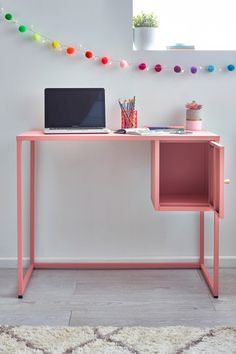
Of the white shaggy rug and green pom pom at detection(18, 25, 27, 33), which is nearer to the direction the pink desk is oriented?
the white shaggy rug

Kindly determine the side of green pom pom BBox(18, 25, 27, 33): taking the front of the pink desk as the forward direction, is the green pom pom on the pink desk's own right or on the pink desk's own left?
on the pink desk's own right

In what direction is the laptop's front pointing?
toward the camera

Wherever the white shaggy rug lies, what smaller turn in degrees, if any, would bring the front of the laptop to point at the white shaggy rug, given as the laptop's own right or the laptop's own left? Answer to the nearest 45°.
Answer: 0° — it already faces it

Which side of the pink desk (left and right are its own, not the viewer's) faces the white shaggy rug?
front
